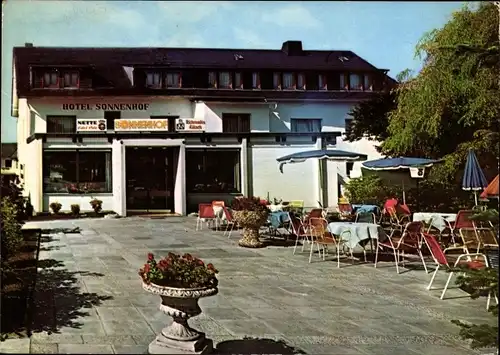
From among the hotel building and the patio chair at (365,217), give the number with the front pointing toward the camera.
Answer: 2

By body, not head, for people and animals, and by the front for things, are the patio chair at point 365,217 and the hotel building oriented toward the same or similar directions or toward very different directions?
same or similar directions

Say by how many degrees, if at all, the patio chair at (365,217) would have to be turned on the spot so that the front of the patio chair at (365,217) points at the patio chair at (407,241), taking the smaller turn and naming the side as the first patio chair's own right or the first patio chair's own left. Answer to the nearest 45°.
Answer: approximately 90° to the first patio chair's own left

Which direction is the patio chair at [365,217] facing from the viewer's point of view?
toward the camera

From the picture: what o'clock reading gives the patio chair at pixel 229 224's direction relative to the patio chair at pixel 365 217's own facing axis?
the patio chair at pixel 229 224 is roughly at 3 o'clock from the patio chair at pixel 365 217.

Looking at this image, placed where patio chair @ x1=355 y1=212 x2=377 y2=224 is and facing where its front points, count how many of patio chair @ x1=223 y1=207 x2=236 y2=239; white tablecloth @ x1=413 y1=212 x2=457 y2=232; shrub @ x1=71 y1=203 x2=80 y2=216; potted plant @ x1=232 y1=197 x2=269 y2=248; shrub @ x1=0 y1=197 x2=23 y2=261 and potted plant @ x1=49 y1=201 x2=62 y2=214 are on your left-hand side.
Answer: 1

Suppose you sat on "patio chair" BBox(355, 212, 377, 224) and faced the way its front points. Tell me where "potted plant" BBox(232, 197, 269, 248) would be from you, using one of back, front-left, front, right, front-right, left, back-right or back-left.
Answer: right

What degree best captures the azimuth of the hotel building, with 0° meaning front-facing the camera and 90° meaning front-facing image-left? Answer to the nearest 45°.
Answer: approximately 0°

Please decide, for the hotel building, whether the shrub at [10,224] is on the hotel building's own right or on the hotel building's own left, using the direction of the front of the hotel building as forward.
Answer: on the hotel building's own right
